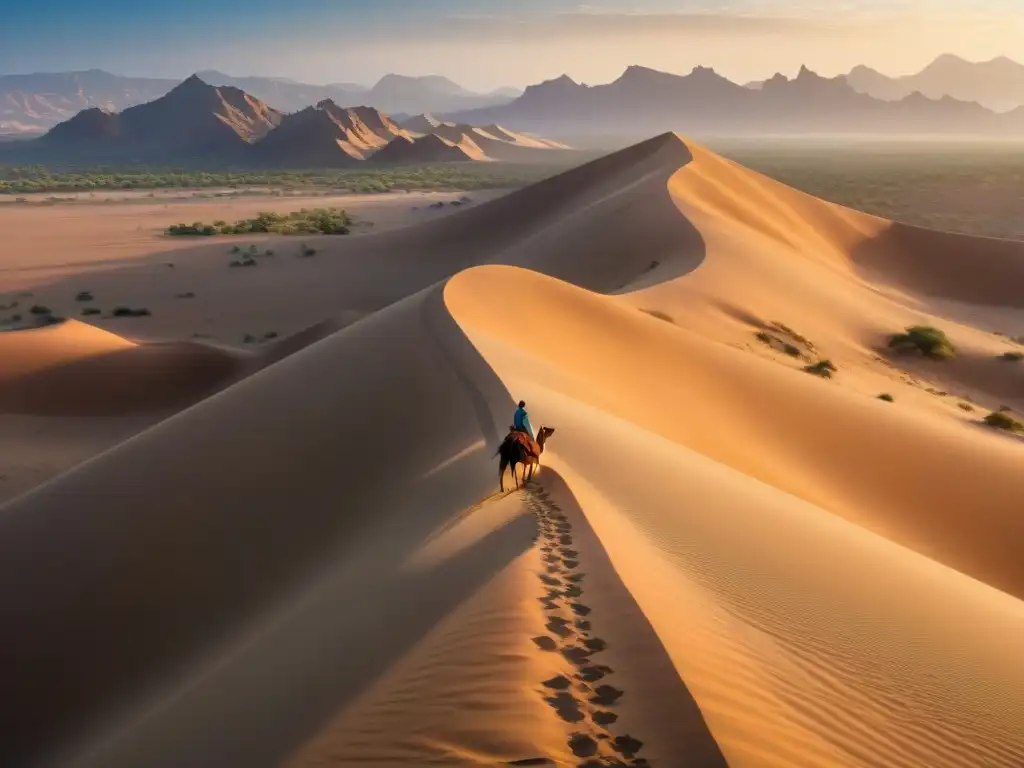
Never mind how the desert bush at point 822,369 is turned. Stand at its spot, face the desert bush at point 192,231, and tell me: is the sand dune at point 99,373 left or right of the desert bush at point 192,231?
left

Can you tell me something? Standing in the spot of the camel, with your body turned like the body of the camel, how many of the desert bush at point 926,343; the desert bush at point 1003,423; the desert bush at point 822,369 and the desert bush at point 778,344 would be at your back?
0

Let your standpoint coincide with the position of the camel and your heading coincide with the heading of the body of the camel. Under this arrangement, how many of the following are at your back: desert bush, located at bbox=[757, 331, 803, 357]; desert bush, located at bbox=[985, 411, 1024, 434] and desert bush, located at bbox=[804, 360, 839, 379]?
0

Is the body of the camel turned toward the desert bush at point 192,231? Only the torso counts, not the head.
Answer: no

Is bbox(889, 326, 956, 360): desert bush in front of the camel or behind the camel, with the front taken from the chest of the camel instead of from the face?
in front

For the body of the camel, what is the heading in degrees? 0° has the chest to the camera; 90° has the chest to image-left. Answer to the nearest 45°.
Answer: approximately 225°

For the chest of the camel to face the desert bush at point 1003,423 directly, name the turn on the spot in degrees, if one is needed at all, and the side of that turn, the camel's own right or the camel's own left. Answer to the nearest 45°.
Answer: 0° — it already faces it

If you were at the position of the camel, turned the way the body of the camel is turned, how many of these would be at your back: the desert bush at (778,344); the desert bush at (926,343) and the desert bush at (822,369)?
0

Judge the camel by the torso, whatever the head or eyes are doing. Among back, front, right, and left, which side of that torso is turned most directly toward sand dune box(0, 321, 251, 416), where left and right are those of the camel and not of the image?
left

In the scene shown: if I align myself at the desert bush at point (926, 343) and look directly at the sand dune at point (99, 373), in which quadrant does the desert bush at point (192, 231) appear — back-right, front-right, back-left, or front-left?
front-right

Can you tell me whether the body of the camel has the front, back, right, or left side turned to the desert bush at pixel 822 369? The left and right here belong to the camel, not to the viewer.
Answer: front
